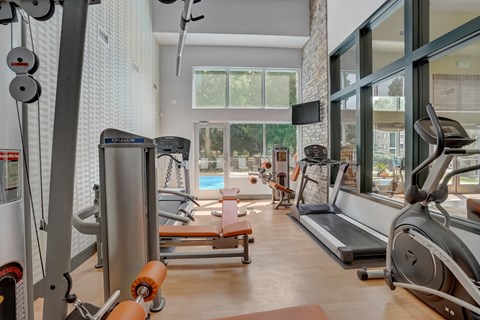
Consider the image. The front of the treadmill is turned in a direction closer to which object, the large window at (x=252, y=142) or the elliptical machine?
the large window

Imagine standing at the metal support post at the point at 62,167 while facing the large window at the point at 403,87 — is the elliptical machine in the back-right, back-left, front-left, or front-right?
front-right

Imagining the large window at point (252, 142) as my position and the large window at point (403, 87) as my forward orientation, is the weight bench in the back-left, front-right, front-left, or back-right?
front-right

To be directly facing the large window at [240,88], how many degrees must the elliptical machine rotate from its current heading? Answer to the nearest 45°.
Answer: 0° — it already faces it

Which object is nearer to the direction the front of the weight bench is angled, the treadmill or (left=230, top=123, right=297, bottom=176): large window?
the treadmill

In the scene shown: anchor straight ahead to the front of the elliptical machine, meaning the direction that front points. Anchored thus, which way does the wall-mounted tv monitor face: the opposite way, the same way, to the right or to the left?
to the left

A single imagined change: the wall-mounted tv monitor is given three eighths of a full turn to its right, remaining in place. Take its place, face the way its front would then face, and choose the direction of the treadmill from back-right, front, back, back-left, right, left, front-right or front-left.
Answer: back

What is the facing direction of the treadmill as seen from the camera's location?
facing away from the viewer and to the left of the viewer

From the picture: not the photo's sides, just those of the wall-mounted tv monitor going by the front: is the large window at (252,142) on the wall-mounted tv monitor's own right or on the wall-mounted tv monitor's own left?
on the wall-mounted tv monitor's own right
